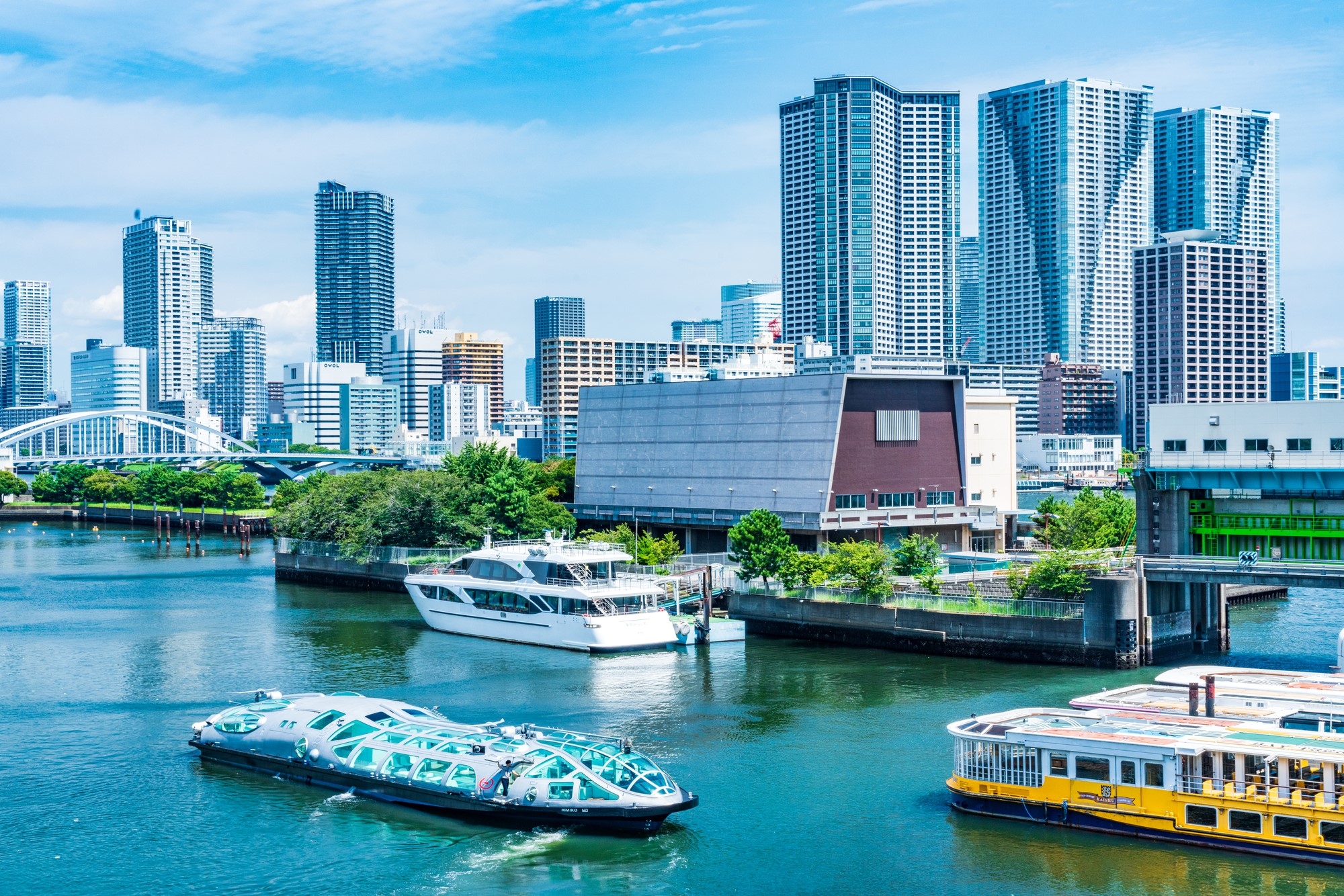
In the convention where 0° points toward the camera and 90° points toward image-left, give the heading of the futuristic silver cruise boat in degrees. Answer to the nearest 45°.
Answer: approximately 315°

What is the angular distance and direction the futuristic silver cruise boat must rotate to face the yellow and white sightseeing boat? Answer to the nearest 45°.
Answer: approximately 45° to its left
